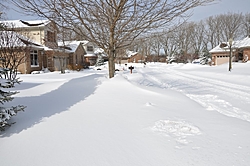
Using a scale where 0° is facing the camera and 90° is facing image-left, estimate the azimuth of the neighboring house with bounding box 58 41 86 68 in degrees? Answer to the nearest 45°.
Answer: approximately 315°

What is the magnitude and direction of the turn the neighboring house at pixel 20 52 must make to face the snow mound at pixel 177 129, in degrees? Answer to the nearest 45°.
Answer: approximately 45° to its right

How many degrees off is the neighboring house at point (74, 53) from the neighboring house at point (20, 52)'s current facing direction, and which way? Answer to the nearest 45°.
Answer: approximately 90° to its left

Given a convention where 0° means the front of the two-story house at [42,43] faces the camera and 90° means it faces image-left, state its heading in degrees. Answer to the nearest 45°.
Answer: approximately 315°

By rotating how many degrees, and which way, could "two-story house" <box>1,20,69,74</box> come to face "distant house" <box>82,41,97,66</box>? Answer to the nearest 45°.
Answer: approximately 90° to its left
